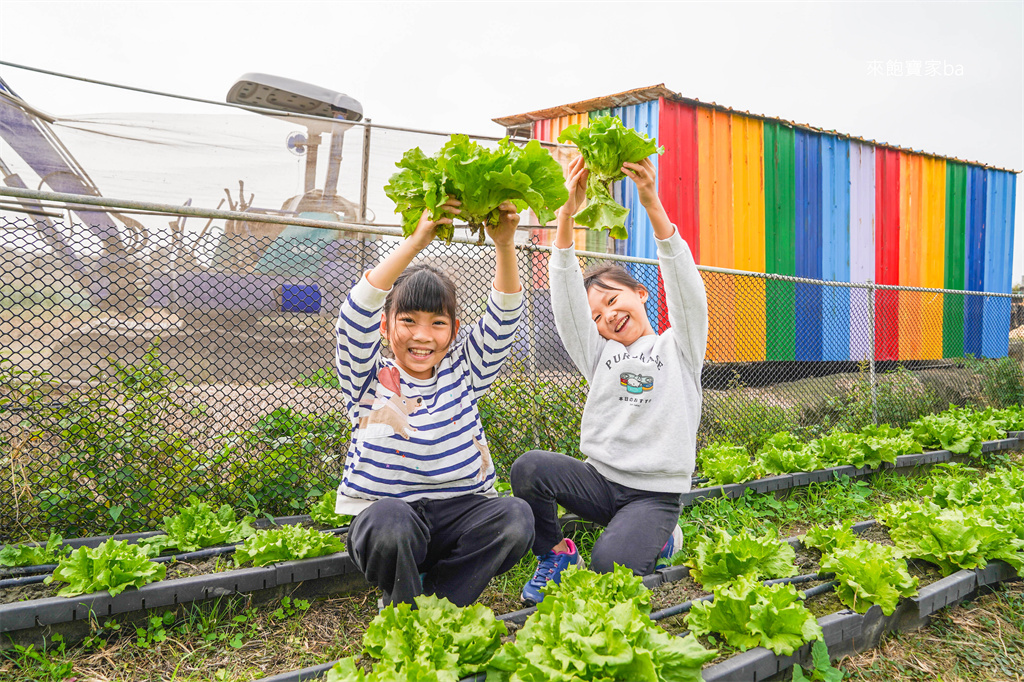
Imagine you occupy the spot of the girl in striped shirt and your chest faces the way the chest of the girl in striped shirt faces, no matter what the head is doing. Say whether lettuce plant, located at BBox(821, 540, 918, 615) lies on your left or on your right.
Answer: on your left

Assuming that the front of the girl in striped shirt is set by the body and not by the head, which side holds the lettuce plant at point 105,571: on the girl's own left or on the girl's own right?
on the girl's own right

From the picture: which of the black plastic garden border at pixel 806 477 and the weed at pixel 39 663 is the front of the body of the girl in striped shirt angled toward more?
the weed

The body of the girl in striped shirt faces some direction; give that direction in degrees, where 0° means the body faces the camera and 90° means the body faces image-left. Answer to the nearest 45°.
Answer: approximately 0°

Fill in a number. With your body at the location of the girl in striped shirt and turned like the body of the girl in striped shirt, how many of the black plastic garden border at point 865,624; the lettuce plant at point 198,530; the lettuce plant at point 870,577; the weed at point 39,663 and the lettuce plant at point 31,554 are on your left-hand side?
2

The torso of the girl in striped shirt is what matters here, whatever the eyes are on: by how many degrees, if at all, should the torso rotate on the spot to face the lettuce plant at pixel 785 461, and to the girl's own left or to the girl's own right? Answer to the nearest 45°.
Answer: approximately 135° to the girl's own left

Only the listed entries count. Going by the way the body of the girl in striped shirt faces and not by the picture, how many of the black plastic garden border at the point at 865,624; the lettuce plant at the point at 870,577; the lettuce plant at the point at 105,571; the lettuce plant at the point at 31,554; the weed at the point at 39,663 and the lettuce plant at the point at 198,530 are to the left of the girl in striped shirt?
2

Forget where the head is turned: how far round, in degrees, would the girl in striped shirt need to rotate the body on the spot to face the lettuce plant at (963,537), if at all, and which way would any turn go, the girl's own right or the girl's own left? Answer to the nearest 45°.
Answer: approximately 90° to the girl's own left

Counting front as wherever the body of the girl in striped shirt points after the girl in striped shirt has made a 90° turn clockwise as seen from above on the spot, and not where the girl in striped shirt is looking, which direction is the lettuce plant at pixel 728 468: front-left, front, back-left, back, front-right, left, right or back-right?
back-right

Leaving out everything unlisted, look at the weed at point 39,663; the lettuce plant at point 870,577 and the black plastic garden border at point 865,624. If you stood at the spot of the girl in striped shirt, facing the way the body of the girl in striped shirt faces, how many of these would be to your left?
2

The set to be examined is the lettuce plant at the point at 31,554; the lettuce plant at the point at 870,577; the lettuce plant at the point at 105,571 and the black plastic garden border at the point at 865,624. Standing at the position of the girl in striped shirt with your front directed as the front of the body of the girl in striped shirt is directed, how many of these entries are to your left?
2

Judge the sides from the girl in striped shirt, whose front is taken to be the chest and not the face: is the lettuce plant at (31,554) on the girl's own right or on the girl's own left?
on the girl's own right
